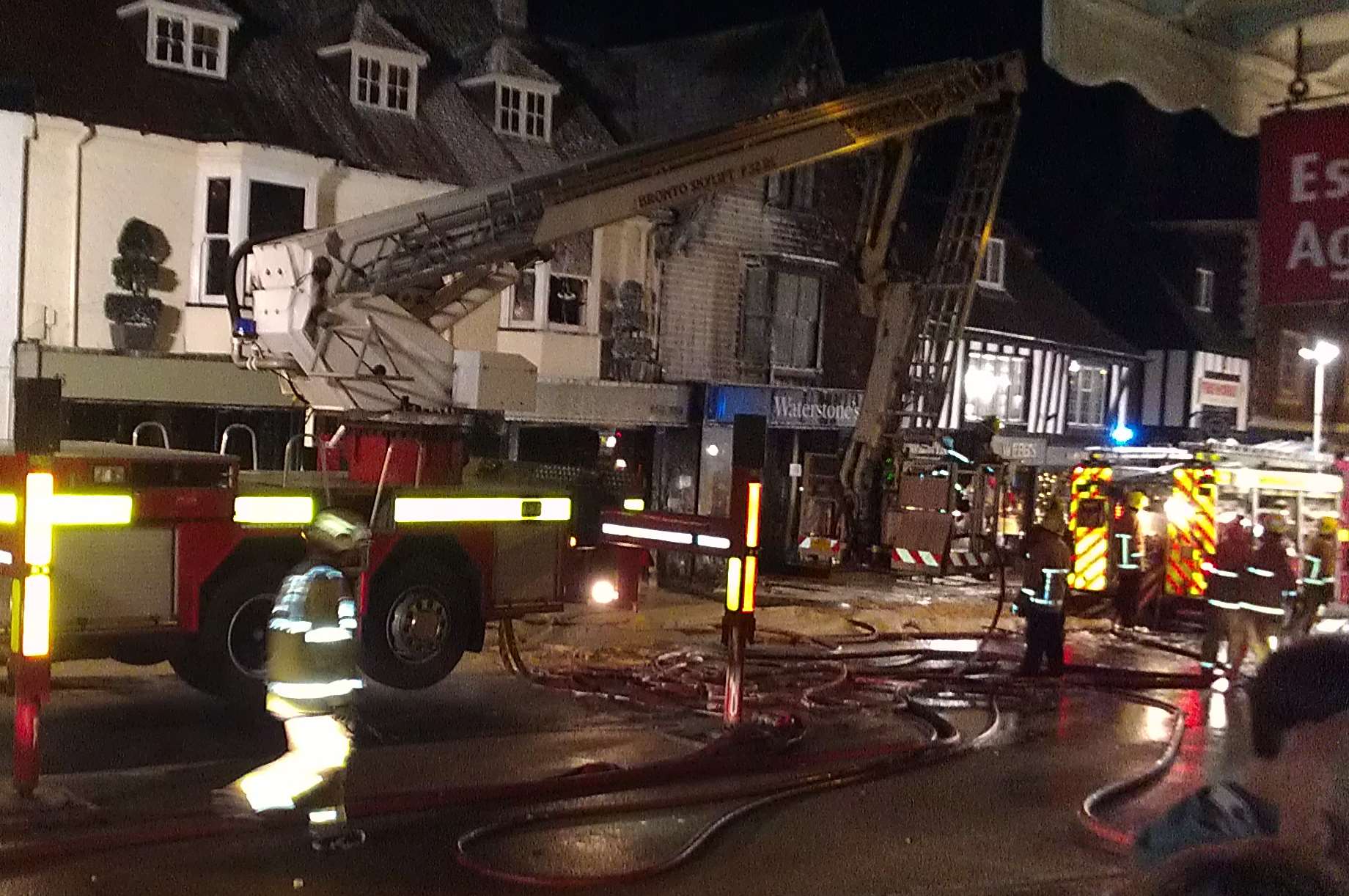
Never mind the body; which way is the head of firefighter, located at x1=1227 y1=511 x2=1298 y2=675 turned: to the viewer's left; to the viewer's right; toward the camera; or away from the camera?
away from the camera

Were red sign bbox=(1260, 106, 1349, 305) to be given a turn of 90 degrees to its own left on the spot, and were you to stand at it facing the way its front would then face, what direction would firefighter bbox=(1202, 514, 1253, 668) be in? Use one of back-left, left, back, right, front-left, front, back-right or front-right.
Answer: left

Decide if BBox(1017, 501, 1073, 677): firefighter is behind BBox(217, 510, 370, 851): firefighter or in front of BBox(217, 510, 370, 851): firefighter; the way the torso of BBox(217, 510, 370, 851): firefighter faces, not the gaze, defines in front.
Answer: in front

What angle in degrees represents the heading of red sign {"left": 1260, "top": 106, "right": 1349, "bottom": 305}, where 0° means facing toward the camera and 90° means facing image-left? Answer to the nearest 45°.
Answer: approximately 0°

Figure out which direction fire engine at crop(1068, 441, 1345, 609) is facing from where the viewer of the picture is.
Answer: facing away from the viewer and to the right of the viewer

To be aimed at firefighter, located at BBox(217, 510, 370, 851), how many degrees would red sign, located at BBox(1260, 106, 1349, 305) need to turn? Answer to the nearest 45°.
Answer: approximately 90° to its right
